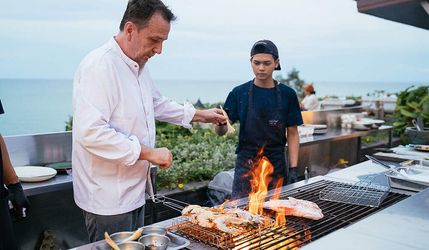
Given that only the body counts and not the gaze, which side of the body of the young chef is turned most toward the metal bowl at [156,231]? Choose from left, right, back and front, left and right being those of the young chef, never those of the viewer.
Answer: front

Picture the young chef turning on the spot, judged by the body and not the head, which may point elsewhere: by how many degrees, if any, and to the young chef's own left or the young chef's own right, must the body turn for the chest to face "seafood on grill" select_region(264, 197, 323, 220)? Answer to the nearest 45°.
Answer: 0° — they already face it

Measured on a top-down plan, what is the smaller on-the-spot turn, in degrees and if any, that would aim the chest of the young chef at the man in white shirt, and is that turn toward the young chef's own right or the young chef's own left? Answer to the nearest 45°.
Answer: approximately 45° to the young chef's own right

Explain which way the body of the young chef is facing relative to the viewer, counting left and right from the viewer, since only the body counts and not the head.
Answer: facing the viewer

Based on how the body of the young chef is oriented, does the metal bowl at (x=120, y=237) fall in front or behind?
in front

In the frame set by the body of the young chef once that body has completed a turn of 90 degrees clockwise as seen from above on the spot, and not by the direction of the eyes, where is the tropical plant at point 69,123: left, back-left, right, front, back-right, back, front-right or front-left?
front-right

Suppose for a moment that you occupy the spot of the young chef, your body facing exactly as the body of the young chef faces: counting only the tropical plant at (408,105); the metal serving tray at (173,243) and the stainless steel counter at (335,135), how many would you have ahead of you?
1

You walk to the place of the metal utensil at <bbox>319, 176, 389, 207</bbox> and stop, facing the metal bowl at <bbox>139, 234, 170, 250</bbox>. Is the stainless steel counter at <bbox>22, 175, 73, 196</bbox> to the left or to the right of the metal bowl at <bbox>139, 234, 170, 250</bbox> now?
right

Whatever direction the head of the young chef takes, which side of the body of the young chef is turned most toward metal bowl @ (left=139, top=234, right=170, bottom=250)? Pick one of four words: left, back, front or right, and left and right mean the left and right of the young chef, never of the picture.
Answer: front

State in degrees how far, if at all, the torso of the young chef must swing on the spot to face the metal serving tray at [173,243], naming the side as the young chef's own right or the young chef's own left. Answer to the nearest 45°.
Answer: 0° — they already face it

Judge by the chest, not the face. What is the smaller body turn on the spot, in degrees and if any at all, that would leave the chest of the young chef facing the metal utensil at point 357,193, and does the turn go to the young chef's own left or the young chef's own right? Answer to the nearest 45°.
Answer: approximately 45° to the young chef's own left

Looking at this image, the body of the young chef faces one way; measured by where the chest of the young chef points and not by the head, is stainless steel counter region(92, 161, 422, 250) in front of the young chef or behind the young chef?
in front
